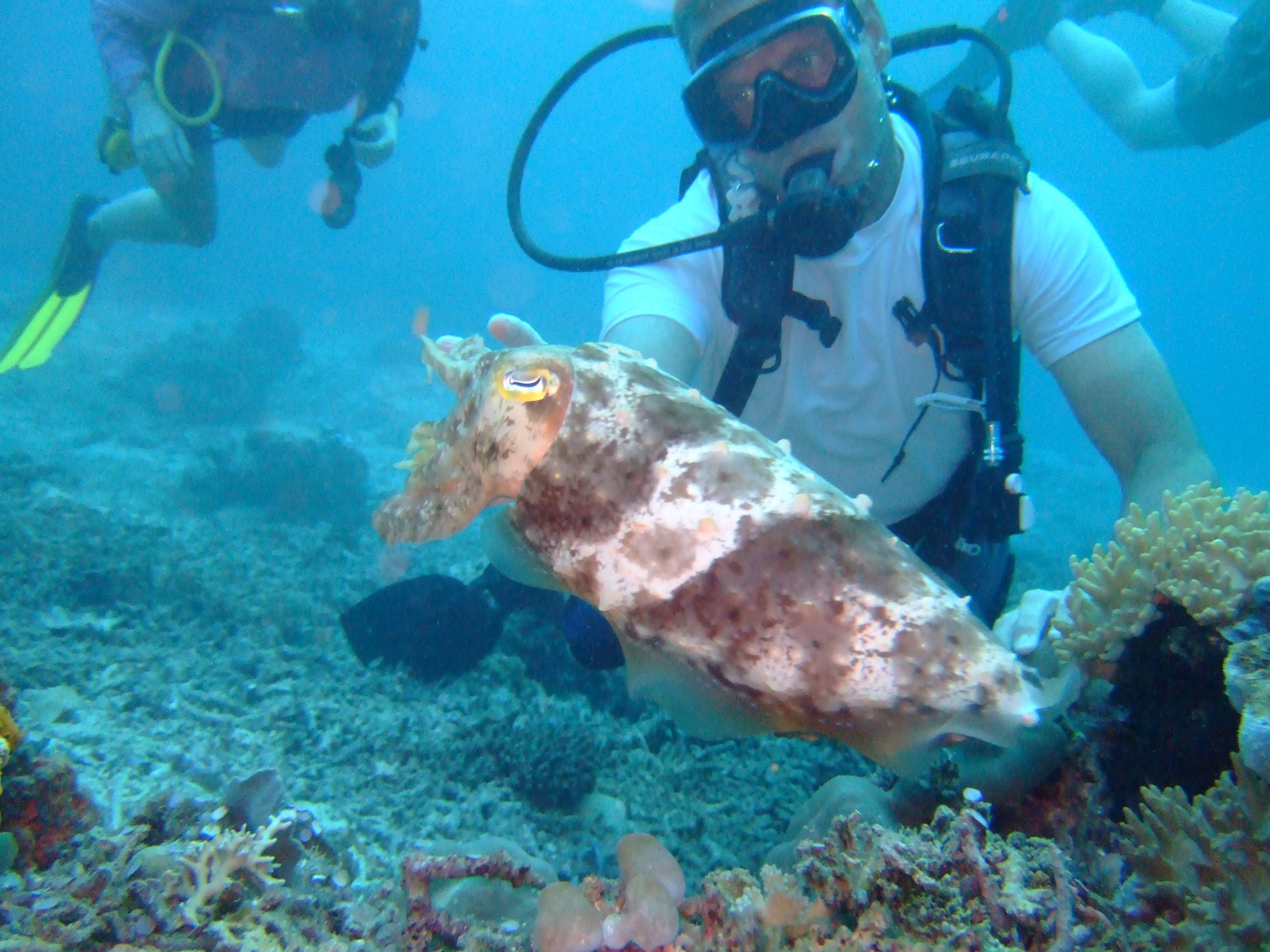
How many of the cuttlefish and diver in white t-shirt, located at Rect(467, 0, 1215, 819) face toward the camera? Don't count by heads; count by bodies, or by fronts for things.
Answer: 1

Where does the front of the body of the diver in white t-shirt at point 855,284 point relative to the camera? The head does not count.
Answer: toward the camera

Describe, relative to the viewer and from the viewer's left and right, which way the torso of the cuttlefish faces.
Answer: facing to the left of the viewer

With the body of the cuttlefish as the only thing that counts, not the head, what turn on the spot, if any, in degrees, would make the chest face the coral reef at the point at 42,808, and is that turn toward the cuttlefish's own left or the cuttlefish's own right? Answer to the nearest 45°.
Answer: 0° — it already faces it

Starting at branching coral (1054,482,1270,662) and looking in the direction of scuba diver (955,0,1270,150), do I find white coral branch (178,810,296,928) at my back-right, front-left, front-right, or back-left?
back-left

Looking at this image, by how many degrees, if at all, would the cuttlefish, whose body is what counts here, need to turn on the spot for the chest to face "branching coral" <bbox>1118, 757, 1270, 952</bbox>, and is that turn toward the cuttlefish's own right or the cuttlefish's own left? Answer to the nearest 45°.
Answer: approximately 180°

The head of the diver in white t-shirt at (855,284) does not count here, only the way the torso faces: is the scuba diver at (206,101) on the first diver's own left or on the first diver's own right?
on the first diver's own right

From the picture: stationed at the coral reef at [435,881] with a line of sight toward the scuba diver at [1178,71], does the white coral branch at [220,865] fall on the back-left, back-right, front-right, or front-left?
back-left

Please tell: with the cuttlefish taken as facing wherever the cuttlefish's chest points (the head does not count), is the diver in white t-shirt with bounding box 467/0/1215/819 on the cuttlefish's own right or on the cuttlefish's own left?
on the cuttlefish's own right

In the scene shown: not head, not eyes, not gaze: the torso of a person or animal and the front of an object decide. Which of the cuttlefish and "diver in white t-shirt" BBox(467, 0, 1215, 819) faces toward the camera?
the diver in white t-shirt

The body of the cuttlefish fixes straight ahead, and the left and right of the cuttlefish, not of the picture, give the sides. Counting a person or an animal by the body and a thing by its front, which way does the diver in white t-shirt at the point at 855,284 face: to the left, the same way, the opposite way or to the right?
to the left

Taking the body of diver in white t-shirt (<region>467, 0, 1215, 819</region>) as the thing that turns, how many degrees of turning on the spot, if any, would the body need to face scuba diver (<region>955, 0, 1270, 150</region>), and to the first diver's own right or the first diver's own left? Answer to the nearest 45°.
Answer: approximately 180°

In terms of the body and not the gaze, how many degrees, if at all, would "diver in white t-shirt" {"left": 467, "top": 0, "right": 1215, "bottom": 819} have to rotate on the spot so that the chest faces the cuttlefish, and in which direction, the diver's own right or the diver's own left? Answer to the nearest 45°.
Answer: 0° — they already face it
